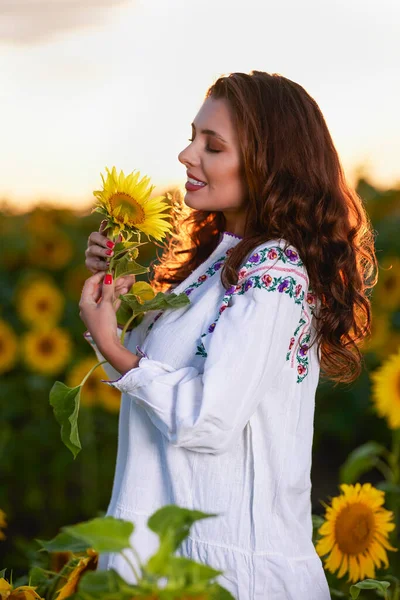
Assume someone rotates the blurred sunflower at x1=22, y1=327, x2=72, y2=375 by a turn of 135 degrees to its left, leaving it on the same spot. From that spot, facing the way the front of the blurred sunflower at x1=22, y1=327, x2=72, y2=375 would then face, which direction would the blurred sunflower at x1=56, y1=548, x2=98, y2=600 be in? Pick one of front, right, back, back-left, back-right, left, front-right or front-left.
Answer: back-right

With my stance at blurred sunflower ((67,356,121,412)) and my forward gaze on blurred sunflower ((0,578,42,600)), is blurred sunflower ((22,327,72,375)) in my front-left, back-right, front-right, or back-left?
back-right

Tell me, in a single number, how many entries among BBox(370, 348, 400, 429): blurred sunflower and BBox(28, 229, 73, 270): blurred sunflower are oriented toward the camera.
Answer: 2

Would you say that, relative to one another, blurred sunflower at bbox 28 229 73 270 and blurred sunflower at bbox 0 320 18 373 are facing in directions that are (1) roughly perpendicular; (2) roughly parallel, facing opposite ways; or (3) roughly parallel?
roughly parallel

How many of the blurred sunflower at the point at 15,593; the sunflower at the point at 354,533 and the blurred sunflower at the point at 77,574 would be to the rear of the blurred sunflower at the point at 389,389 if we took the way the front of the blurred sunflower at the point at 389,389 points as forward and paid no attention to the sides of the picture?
0

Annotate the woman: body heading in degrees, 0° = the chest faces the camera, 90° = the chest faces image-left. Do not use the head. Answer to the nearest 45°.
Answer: approximately 90°

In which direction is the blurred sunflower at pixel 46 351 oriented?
toward the camera

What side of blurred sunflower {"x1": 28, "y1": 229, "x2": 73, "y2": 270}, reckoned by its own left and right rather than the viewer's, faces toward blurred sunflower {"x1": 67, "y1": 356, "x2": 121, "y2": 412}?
front

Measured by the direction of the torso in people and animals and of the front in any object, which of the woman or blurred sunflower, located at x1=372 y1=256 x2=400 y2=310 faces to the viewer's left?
the woman

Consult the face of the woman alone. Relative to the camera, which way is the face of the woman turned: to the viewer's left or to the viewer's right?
to the viewer's left

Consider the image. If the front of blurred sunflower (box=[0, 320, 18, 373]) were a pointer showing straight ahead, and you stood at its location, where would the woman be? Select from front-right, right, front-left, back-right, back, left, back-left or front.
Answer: front

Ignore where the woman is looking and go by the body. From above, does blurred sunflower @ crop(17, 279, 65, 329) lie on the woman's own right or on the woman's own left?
on the woman's own right

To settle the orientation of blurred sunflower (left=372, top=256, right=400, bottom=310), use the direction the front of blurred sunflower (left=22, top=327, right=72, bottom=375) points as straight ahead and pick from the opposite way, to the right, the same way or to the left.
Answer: the same way

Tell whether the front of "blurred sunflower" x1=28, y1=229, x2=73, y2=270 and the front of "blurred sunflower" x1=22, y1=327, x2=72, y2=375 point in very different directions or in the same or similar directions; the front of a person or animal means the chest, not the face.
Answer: same or similar directions

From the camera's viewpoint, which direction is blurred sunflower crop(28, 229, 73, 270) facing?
toward the camera

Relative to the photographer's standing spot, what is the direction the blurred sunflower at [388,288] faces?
facing the viewer

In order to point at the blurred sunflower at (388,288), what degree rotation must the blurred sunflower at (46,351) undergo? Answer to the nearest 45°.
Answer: approximately 90° to its left
